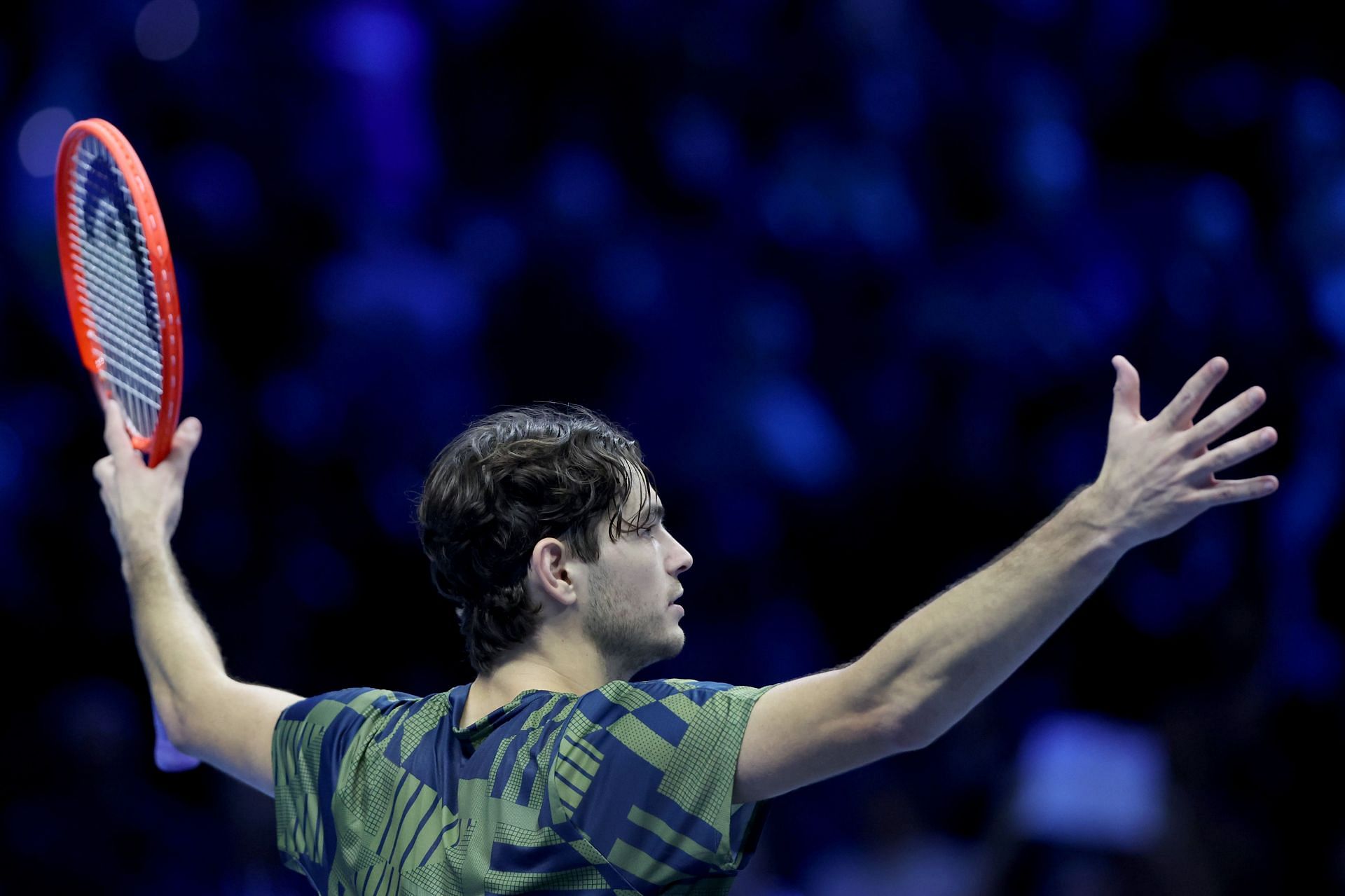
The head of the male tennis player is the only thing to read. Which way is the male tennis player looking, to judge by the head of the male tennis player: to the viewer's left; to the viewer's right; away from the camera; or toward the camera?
to the viewer's right

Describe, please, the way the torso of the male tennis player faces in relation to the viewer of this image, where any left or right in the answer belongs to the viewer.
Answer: facing away from the viewer and to the right of the viewer
